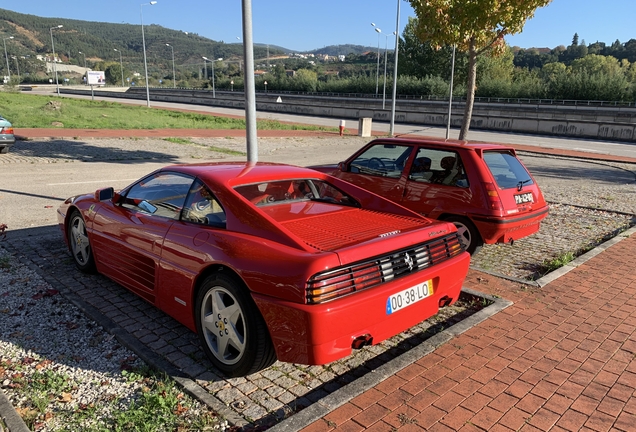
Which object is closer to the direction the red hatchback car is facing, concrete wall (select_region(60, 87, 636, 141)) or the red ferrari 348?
the concrete wall

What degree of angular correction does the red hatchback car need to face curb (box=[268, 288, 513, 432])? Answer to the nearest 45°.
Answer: approximately 135° to its left

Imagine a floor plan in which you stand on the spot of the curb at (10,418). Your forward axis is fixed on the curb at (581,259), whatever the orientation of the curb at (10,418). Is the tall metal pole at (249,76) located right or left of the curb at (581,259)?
left

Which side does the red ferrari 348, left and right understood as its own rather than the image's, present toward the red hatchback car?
right

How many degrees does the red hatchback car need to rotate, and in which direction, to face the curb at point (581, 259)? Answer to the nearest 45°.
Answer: approximately 135° to its right

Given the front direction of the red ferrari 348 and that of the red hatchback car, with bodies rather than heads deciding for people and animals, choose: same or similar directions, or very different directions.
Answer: same or similar directions

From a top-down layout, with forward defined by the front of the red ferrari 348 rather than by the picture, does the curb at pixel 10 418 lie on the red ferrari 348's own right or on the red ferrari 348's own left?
on the red ferrari 348's own left

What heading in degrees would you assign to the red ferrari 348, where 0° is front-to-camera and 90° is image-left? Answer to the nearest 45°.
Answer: approximately 135°

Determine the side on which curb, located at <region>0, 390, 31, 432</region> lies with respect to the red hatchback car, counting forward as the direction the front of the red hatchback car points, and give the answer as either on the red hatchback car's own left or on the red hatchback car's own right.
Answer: on the red hatchback car's own left

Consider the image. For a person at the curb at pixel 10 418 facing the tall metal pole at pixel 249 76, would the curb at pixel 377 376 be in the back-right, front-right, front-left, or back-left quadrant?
front-right

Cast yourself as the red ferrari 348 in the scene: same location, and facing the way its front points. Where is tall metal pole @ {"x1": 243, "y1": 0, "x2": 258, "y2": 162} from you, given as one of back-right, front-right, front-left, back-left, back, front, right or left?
front-right

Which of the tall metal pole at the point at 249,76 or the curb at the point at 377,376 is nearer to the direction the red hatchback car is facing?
the tall metal pole

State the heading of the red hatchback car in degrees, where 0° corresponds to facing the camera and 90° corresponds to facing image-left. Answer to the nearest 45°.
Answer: approximately 135°

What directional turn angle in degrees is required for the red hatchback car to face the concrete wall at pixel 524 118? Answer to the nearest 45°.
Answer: approximately 45° to its right

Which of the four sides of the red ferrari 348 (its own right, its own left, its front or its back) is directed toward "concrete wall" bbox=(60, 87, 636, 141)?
right

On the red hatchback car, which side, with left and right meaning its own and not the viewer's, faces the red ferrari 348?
left

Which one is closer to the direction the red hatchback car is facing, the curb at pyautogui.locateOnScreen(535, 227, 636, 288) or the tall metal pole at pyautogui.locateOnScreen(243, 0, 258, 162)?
the tall metal pole

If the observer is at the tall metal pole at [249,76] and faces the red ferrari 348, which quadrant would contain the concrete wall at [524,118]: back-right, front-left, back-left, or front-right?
back-left
